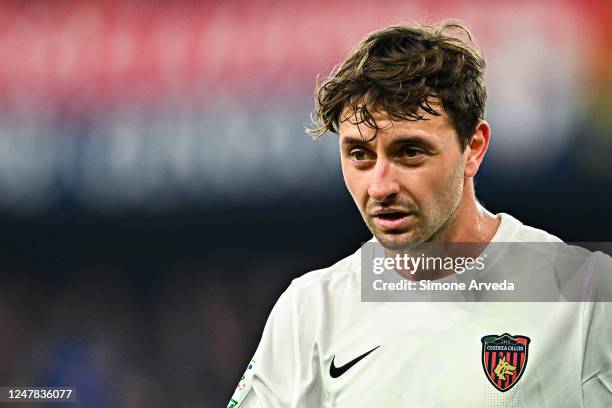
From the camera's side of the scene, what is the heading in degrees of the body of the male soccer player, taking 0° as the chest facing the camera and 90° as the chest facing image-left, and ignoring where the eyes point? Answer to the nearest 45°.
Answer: approximately 0°
